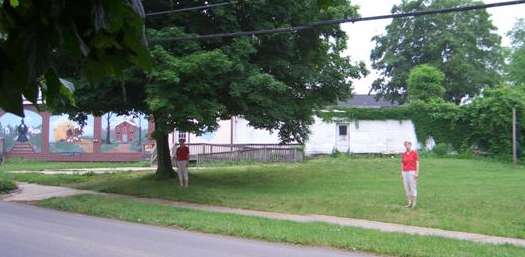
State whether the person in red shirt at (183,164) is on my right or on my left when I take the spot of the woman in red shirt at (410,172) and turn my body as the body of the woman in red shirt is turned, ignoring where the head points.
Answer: on my right

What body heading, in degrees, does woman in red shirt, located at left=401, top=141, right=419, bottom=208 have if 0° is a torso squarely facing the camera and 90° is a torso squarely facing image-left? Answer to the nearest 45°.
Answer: approximately 0°

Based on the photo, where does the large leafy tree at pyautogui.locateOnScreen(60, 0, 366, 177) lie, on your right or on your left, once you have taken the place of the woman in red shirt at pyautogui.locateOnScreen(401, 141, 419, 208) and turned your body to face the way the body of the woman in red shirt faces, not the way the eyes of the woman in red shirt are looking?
on your right

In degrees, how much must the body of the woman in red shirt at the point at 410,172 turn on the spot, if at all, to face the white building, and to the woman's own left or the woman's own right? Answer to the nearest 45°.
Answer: approximately 180°

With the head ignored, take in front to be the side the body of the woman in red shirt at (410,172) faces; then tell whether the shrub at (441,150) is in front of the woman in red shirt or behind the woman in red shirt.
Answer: behind

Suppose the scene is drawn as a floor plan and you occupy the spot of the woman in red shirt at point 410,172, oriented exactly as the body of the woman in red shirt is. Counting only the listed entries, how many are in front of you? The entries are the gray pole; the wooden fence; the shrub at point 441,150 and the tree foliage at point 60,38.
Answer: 1

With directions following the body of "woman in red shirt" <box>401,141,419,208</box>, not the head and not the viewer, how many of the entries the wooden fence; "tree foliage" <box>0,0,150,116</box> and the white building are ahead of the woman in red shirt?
1

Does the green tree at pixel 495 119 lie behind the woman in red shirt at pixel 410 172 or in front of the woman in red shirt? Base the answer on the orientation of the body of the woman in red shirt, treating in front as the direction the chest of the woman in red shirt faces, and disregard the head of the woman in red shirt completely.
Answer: behind

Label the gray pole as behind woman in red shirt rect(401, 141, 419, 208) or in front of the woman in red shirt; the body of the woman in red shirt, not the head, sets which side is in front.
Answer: behind

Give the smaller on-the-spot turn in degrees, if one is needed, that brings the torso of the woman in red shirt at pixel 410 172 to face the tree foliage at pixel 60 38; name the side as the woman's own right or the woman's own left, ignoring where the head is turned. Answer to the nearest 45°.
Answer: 0° — they already face it

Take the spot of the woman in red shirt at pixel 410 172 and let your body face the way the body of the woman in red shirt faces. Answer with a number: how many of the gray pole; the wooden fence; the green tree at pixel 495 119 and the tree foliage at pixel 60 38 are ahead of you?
1
